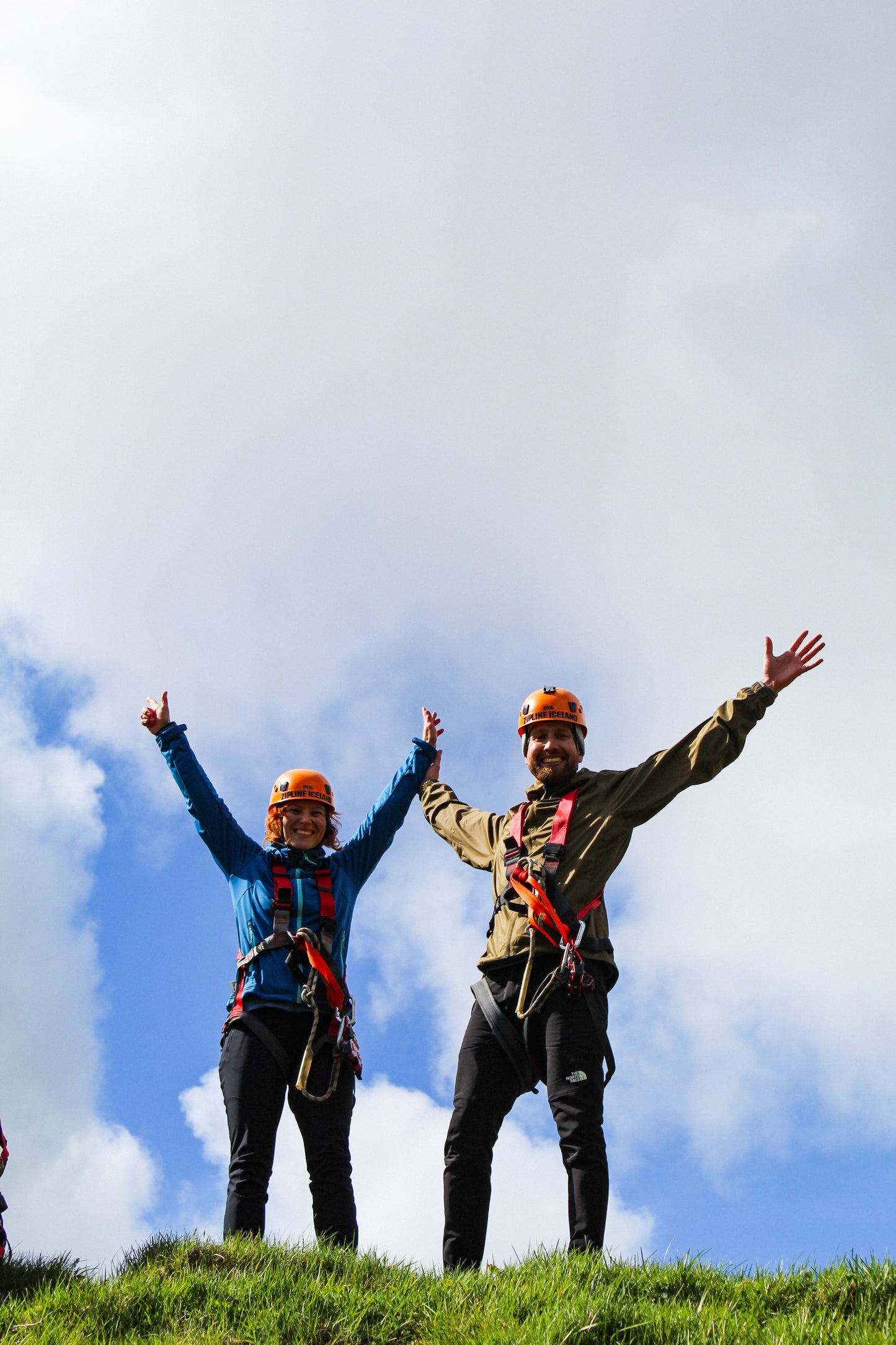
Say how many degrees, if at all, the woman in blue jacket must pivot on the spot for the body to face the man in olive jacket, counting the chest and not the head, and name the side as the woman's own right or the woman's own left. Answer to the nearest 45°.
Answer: approximately 90° to the woman's own left

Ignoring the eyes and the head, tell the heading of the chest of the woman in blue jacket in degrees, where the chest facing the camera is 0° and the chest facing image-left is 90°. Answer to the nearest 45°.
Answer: approximately 0°
